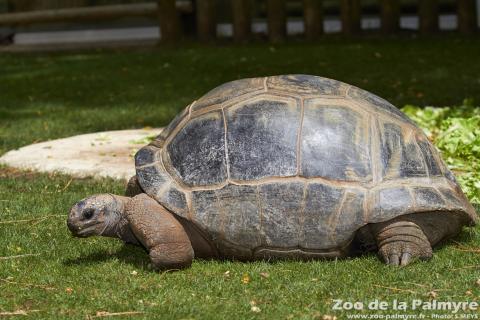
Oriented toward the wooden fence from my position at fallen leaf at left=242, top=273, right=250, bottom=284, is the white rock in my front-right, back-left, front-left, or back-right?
front-left

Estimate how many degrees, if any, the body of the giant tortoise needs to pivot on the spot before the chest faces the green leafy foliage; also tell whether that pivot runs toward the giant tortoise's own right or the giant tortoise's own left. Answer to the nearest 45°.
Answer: approximately 135° to the giant tortoise's own right

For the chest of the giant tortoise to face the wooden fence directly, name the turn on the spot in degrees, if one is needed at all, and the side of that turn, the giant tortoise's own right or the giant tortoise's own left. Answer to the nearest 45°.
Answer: approximately 90° to the giant tortoise's own right

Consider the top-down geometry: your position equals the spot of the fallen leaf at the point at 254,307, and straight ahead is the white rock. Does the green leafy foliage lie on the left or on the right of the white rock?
right

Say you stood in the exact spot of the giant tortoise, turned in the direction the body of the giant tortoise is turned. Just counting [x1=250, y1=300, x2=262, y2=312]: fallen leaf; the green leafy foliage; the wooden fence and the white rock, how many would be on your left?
1

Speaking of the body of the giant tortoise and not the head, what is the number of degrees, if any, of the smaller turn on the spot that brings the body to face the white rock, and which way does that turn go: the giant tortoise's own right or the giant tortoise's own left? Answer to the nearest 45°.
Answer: approximately 45° to the giant tortoise's own right

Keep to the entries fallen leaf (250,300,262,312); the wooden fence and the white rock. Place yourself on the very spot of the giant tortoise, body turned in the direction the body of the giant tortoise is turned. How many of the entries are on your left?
1

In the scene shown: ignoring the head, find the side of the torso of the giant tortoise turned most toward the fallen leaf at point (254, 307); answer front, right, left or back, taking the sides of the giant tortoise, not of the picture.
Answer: left

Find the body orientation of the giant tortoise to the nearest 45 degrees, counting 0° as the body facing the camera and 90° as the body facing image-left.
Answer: approximately 90°
